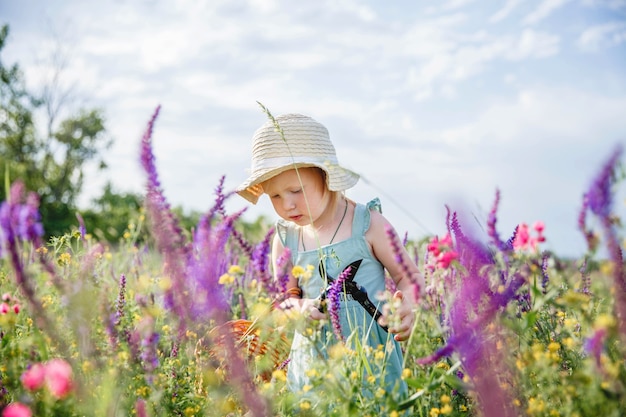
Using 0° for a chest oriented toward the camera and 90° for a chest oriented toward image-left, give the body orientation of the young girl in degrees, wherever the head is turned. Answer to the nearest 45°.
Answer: approximately 45°

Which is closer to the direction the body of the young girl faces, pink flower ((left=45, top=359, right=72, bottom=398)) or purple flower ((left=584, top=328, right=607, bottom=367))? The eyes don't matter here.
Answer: the pink flower

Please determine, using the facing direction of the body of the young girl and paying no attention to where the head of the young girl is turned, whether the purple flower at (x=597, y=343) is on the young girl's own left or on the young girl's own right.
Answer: on the young girl's own left

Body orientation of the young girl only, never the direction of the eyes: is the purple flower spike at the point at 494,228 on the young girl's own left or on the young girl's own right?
on the young girl's own left

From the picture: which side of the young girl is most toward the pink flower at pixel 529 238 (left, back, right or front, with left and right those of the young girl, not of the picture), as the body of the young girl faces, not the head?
left
